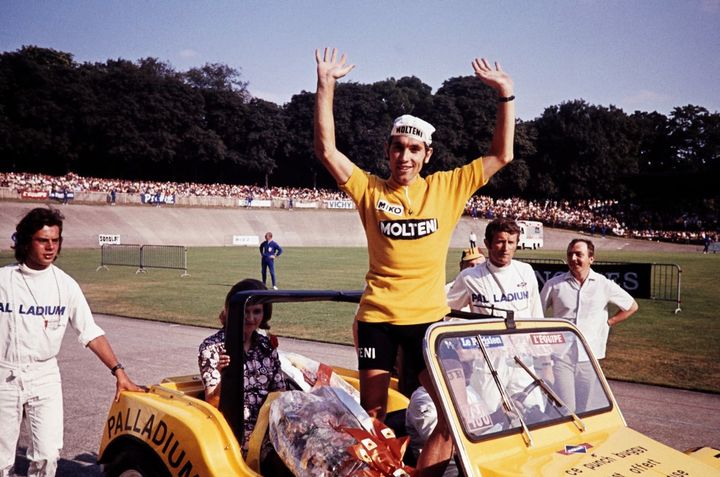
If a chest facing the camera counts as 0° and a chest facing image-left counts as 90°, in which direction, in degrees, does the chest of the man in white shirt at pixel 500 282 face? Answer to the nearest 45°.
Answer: approximately 0°

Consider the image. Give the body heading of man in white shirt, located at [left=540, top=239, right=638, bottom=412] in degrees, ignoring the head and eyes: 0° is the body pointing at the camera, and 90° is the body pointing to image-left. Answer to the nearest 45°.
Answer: approximately 0°

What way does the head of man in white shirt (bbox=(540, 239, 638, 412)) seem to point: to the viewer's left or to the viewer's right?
to the viewer's left

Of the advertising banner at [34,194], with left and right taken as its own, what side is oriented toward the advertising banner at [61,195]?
left

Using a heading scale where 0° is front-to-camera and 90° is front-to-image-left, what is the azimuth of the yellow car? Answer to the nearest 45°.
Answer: approximately 315°

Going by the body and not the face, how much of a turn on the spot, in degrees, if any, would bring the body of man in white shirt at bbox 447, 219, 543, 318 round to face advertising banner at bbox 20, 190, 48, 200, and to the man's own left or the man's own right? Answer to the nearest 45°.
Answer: approximately 135° to the man's own right
